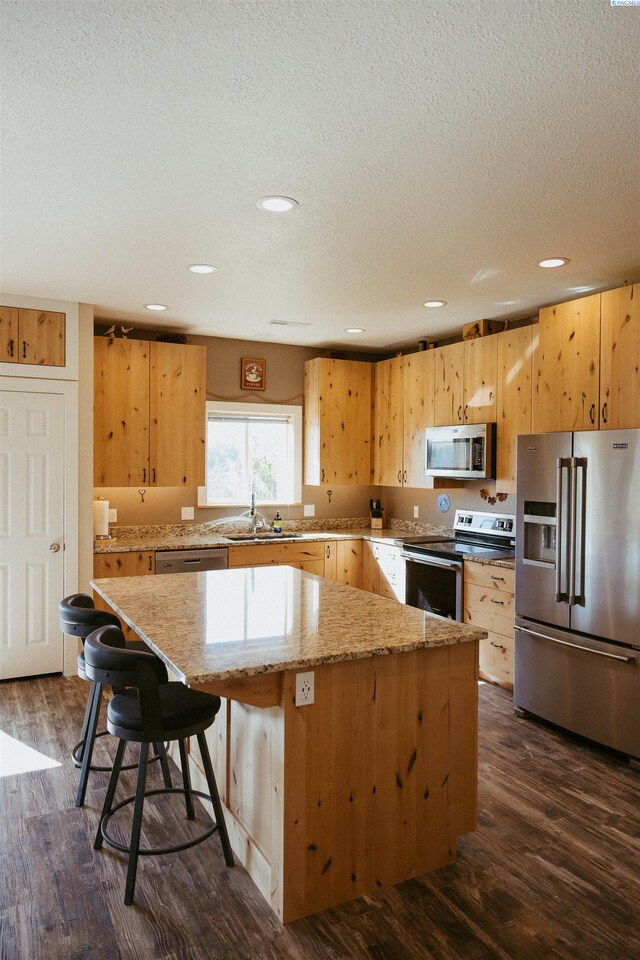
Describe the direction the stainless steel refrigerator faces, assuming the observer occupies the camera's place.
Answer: facing the viewer and to the left of the viewer

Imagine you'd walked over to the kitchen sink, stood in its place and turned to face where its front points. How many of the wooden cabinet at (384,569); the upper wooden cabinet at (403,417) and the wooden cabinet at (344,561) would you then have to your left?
3

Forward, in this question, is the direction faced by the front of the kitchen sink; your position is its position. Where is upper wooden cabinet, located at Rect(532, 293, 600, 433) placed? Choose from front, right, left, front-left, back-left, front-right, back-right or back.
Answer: front-left

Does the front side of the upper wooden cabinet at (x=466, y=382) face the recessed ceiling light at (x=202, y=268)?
yes

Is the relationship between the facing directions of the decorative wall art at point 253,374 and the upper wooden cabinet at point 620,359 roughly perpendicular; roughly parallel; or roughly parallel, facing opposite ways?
roughly perpendicular

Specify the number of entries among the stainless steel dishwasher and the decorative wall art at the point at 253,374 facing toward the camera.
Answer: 2

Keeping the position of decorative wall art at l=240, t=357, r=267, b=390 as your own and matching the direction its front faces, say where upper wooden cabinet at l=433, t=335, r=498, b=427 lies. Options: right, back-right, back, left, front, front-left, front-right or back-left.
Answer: front-left

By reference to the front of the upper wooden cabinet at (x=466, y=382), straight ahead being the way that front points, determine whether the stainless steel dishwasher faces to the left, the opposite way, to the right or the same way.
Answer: to the left

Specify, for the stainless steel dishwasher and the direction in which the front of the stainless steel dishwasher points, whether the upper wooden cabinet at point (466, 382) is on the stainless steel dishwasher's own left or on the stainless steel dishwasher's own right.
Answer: on the stainless steel dishwasher's own left

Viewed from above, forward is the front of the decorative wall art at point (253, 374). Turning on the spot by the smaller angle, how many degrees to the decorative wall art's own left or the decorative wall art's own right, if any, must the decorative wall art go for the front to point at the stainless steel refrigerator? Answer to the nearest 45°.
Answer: approximately 45° to the decorative wall art's own left

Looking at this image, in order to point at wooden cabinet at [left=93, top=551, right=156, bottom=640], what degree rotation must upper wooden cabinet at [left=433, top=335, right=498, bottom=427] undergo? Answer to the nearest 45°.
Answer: approximately 45° to its right

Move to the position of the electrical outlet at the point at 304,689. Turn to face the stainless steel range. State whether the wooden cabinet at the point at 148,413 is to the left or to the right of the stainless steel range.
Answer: left

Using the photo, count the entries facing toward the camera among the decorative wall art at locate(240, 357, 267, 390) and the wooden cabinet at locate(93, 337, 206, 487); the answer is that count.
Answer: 2

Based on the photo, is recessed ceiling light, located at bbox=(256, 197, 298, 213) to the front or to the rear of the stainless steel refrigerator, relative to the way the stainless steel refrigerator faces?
to the front

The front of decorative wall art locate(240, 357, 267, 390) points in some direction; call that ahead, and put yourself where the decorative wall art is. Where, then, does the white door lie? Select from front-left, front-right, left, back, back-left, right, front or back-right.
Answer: front-right
